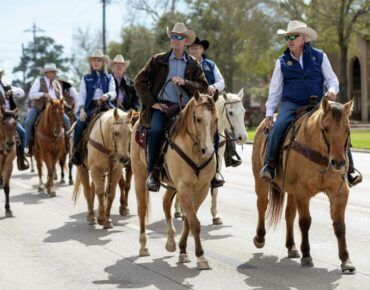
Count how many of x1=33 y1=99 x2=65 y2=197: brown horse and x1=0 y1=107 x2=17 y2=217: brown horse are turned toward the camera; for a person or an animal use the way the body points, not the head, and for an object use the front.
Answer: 2

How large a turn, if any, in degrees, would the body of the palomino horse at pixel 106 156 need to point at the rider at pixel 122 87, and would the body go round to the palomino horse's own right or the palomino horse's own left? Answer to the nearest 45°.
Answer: approximately 135° to the palomino horse's own left

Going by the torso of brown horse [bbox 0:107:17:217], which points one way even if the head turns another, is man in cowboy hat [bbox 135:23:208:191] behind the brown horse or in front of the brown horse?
in front

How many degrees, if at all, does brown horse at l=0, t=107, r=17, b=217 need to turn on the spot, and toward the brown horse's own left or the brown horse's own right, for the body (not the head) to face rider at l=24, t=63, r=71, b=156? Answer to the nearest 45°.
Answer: approximately 180°

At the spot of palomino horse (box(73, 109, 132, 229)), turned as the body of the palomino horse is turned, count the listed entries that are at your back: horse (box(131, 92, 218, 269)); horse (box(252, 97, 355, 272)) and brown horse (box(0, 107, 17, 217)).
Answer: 1

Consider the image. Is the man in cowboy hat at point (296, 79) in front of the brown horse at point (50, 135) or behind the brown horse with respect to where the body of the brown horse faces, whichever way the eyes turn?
in front

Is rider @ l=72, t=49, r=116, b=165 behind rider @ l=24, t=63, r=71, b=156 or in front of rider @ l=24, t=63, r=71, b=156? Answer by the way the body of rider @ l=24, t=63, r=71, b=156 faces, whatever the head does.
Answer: in front

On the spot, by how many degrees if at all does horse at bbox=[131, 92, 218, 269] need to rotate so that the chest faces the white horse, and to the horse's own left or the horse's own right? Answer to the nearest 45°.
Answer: approximately 135° to the horse's own left

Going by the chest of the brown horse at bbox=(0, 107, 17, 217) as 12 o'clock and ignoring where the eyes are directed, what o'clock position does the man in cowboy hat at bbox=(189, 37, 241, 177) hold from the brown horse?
The man in cowboy hat is roughly at 10 o'clock from the brown horse.
